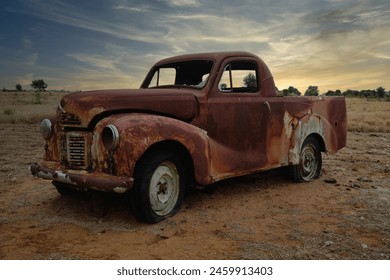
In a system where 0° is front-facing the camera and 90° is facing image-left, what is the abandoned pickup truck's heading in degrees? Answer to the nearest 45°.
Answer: approximately 45°
